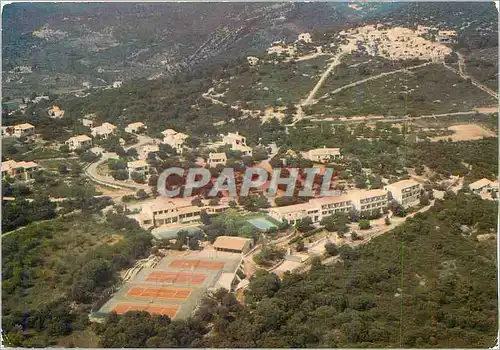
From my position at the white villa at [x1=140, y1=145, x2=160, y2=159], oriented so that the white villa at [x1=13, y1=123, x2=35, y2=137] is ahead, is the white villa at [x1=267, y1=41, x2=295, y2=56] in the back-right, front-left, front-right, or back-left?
back-right

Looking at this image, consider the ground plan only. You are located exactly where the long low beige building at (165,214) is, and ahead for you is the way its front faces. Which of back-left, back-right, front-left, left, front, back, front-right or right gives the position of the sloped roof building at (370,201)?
front-left

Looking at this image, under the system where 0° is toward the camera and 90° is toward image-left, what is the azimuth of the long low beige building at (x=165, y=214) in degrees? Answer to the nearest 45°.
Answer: approximately 315°

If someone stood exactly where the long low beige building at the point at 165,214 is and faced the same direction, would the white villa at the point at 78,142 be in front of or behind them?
behind

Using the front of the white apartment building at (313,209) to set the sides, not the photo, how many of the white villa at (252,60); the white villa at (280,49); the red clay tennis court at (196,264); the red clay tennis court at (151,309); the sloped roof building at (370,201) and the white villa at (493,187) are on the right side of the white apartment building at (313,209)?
2

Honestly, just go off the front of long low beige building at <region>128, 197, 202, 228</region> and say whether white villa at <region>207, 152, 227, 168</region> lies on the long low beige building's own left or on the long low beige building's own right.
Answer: on the long low beige building's own left

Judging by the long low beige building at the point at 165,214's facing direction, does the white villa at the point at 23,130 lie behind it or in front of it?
behind

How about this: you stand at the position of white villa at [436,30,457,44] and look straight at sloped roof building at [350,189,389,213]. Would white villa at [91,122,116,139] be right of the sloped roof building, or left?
right

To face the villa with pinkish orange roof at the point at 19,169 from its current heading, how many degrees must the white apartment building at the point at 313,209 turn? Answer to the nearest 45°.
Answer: approximately 135° to its right

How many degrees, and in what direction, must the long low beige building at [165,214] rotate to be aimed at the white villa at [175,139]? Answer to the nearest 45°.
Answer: approximately 135° to its left

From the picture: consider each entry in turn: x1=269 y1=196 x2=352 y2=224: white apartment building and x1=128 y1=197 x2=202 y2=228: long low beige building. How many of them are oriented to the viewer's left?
0

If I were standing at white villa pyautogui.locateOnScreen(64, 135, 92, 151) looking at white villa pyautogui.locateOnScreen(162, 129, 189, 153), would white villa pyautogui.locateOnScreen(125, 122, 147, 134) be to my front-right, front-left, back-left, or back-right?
front-left

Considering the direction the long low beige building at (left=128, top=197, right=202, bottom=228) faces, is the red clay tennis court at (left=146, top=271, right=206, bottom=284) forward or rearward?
forward

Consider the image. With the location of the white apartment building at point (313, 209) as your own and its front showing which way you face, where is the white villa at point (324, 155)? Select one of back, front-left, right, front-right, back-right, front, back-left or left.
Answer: back-left

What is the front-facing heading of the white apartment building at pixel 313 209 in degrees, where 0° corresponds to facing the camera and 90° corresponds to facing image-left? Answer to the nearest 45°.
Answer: approximately 315°

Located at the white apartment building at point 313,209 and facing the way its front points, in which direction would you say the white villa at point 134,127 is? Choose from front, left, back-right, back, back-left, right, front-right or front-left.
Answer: back

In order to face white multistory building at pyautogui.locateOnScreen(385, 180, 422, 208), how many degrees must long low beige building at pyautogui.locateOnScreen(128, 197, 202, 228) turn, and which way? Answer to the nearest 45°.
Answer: approximately 45° to its left

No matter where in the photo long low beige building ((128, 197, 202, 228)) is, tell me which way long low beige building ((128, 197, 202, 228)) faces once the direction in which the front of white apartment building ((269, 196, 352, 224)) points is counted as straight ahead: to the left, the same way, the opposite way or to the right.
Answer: the same way

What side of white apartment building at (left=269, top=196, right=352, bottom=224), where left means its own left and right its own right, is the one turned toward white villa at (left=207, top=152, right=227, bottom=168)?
back
